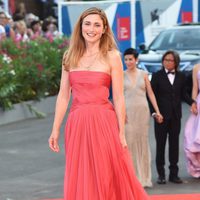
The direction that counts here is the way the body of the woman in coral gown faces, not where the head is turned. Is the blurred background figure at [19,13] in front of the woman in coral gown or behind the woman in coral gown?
behind

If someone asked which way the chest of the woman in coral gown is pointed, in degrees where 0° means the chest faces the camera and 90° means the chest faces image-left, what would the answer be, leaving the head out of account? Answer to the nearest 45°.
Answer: approximately 0°

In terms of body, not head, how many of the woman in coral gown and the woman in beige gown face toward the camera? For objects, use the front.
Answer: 2

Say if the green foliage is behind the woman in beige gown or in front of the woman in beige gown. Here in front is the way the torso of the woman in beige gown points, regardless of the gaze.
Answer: behind

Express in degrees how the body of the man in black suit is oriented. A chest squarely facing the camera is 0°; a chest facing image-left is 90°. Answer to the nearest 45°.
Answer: approximately 0°
